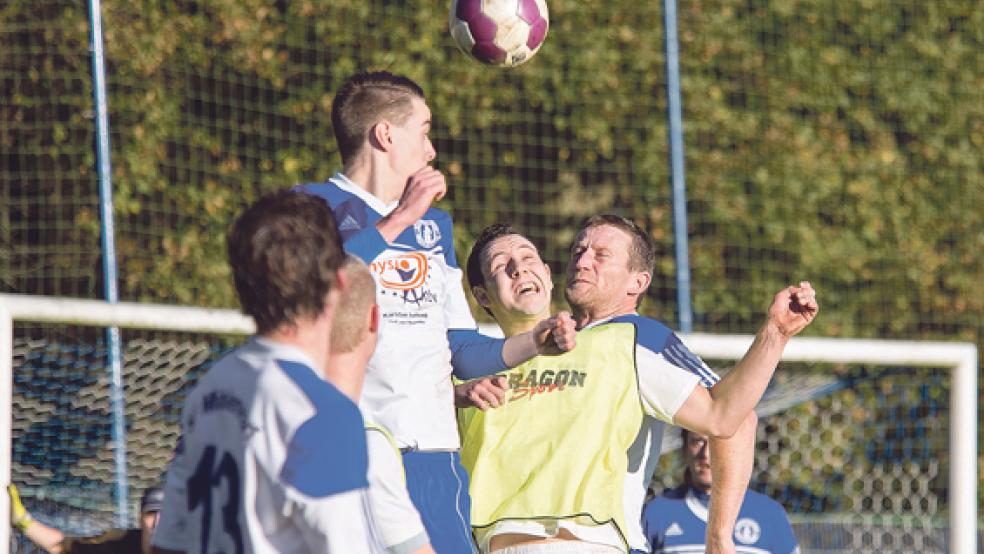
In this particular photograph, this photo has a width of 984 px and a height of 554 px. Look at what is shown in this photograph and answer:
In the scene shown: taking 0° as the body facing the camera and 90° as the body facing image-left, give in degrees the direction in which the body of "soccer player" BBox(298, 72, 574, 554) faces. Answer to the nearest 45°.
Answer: approximately 315°

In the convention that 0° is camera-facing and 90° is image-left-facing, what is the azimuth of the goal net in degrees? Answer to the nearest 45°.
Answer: approximately 0°

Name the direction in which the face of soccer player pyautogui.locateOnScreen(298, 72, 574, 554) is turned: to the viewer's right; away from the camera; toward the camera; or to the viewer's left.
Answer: to the viewer's right

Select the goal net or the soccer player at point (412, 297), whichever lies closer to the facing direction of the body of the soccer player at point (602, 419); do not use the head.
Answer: the soccer player

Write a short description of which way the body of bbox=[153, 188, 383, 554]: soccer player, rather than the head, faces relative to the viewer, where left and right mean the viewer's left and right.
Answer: facing away from the viewer and to the right of the viewer
